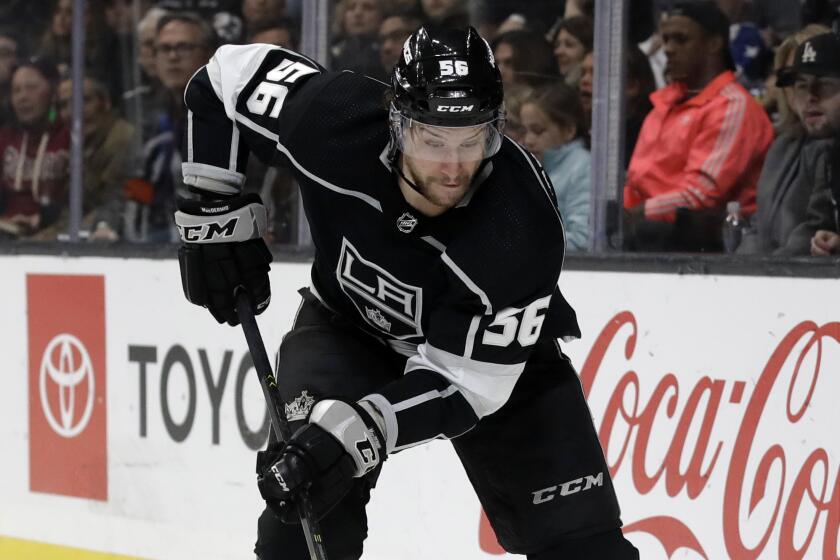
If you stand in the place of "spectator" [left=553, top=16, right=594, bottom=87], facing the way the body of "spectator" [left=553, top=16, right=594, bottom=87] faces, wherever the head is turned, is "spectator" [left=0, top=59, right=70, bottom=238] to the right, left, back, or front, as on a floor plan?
right

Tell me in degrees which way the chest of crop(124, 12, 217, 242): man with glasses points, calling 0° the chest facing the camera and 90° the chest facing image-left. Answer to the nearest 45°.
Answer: approximately 45°

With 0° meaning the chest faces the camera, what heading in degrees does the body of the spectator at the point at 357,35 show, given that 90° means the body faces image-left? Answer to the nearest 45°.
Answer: approximately 0°

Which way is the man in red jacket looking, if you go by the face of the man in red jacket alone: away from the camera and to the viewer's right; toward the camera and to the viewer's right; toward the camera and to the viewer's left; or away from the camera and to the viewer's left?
toward the camera and to the viewer's left

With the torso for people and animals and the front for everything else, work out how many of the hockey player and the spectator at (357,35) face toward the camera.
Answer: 2

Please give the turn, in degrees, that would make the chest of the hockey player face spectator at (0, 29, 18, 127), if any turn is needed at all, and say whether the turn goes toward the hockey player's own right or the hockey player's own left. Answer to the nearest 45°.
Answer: approximately 135° to the hockey player's own right

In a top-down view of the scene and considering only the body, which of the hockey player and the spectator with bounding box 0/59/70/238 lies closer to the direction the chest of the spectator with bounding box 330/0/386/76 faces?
the hockey player

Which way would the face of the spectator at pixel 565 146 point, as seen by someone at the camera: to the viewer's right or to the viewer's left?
to the viewer's left

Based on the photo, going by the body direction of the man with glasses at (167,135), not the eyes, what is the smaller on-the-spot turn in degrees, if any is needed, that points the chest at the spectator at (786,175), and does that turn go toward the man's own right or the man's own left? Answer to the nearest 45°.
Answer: approximately 90° to the man's own left

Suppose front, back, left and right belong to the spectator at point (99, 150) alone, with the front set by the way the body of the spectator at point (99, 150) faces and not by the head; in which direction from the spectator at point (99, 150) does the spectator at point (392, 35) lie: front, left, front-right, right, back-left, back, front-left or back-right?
left

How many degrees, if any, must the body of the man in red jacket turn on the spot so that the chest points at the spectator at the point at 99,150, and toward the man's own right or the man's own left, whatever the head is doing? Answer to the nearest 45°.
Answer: approximately 90° to the man's own right
